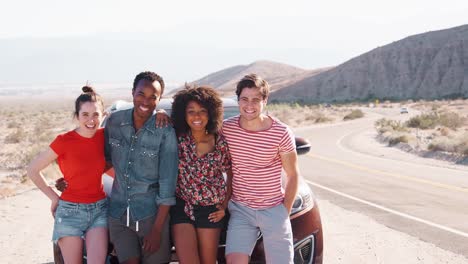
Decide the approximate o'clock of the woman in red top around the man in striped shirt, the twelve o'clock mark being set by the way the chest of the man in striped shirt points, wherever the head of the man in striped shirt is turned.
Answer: The woman in red top is roughly at 3 o'clock from the man in striped shirt.

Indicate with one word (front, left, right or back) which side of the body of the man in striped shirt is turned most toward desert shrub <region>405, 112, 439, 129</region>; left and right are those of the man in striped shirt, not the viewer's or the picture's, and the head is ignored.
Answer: back

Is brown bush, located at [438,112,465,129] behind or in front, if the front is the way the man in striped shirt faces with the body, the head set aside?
behind

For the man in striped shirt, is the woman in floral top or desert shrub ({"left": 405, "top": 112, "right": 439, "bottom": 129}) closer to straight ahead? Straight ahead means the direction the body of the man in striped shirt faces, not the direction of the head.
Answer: the woman in floral top

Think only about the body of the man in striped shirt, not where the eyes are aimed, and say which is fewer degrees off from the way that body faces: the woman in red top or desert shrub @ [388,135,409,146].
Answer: the woman in red top

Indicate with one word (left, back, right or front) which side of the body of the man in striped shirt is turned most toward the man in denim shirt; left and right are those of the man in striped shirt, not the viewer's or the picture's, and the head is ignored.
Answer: right

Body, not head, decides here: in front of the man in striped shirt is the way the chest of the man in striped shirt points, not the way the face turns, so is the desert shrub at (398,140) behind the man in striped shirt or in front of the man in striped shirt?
behind

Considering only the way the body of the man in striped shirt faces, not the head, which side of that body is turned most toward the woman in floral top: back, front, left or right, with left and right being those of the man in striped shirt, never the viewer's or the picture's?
right

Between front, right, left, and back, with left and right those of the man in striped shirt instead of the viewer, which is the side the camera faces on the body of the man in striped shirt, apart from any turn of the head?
front
